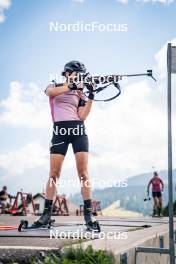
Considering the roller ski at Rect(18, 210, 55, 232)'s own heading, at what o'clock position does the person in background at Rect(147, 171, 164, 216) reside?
The person in background is roughly at 5 o'clock from the roller ski.

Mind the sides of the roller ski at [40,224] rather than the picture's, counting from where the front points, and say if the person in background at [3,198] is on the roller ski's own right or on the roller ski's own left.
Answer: on the roller ski's own right

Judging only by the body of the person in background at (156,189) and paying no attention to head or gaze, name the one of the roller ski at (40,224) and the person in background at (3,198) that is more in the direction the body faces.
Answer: the roller ski

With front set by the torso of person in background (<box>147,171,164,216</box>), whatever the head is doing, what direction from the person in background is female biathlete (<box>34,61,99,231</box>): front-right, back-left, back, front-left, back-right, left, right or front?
front

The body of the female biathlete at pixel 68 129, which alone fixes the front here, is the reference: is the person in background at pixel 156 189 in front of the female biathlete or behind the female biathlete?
behind

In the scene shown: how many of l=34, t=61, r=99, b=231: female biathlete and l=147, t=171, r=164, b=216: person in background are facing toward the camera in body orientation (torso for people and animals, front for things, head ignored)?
2

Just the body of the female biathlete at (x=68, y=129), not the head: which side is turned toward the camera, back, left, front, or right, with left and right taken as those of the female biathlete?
front

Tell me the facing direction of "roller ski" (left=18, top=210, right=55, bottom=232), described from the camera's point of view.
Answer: facing the viewer and to the left of the viewer
